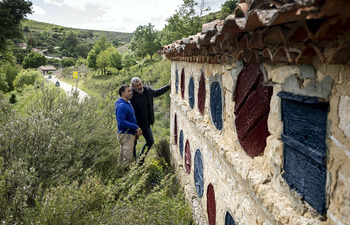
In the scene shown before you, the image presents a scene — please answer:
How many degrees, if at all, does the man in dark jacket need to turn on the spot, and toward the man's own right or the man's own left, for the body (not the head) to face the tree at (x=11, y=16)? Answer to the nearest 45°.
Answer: approximately 180°

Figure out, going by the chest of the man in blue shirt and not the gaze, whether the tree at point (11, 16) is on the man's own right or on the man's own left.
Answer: on the man's own left

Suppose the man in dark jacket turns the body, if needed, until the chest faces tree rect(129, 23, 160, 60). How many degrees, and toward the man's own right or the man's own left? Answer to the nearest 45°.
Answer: approximately 135° to the man's own left

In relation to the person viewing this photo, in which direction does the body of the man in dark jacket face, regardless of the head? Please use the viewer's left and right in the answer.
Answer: facing the viewer and to the right of the viewer

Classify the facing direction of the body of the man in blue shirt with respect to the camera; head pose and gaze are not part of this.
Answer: to the viewer's right

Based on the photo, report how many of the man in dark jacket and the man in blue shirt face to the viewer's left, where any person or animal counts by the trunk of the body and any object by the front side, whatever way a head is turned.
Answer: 0

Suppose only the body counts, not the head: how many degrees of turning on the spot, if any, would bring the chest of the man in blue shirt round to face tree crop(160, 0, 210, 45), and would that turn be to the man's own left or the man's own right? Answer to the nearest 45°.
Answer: approximately 90° to the man's own left

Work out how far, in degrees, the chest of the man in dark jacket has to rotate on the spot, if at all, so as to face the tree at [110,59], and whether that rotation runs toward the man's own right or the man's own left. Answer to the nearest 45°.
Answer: approximately 135° to the man's own left

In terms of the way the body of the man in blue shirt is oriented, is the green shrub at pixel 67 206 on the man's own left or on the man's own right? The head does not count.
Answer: on the man's own right
